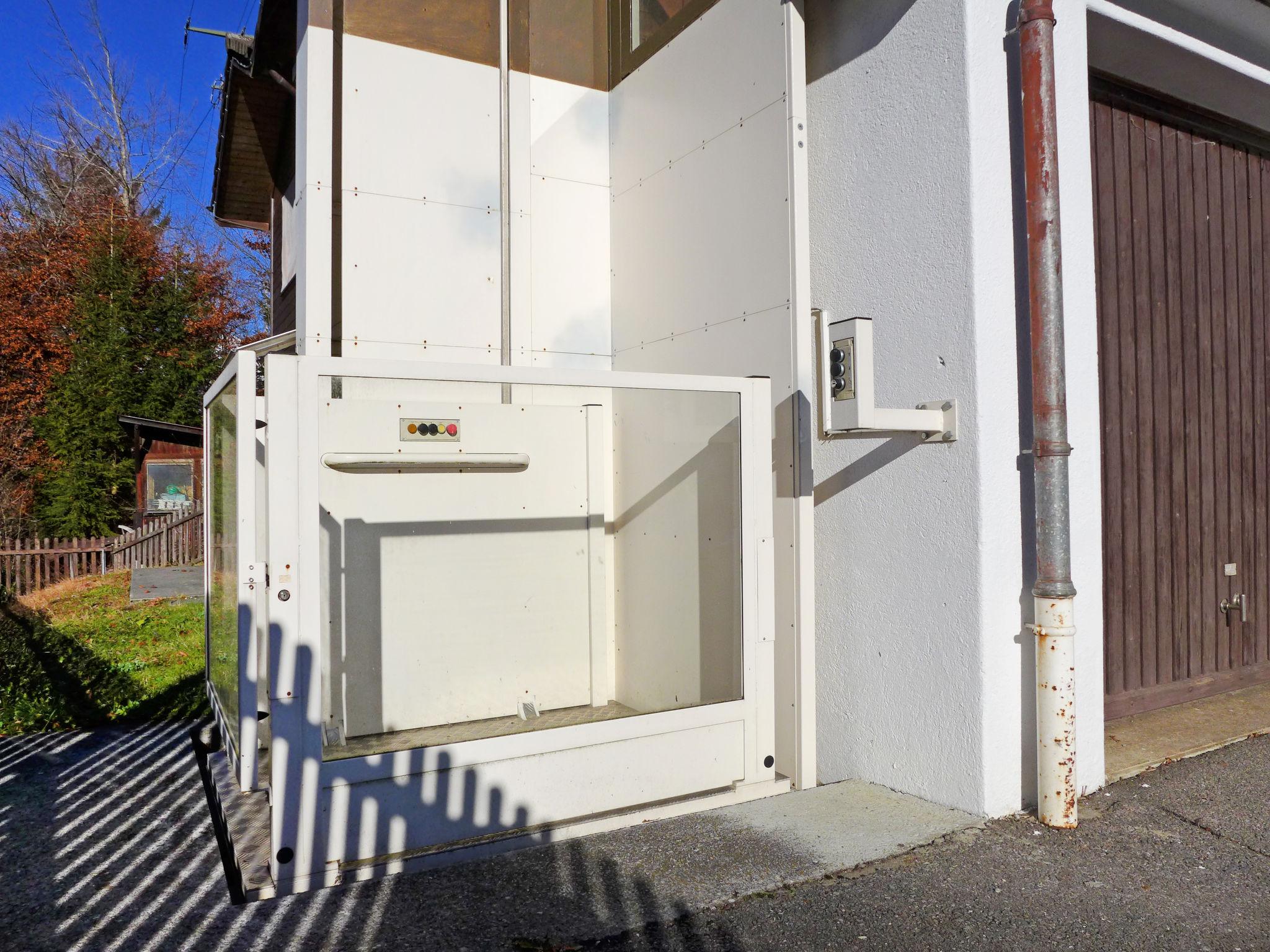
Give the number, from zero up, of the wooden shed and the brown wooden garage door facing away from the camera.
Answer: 0

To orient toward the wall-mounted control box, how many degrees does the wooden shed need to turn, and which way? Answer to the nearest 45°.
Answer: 0° — it already faces it

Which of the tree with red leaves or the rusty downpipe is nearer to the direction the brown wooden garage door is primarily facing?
the rusty downpipe

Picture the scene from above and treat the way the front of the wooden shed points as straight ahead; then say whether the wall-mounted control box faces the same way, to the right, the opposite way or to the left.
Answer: to the right

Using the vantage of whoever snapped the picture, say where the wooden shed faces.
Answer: facing the viewer

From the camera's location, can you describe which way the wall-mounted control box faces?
facing the viewer and to the left of the viewer

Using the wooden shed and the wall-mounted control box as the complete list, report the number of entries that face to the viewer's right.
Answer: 0

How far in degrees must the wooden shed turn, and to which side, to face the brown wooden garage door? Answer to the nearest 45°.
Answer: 0° — it already faces it

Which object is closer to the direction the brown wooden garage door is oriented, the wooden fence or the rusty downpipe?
the rusty downpipe
